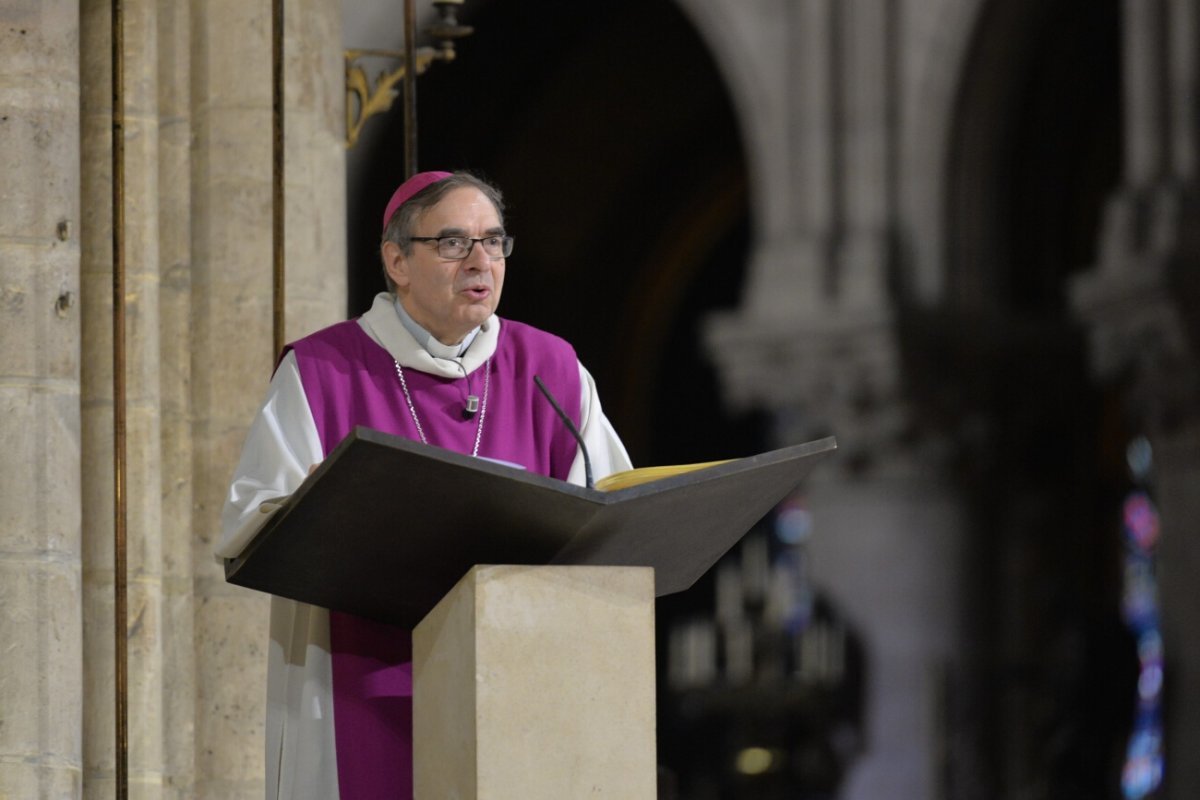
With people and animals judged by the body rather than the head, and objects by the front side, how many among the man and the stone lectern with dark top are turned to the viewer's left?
0

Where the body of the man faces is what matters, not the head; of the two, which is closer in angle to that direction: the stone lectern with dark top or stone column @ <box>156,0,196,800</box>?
the stone lectern with dark top

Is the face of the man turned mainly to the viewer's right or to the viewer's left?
to the viewer's right
